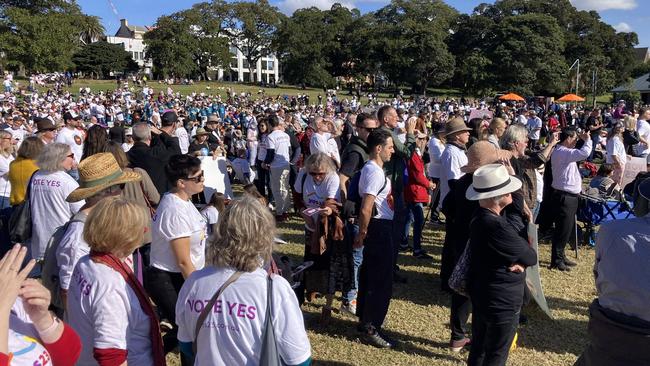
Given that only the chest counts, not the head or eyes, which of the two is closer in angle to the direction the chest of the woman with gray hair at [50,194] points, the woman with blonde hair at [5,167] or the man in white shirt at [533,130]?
the man in white shirt

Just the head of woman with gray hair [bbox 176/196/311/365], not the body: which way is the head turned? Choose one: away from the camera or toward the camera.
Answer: away from the camera

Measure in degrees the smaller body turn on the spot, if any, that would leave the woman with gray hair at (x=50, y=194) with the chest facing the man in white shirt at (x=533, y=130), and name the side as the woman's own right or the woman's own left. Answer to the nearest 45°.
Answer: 0° — they already face them

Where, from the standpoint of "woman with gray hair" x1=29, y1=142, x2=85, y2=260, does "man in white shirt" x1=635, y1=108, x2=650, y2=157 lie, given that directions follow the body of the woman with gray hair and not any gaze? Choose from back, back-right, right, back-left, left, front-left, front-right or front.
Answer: front-right

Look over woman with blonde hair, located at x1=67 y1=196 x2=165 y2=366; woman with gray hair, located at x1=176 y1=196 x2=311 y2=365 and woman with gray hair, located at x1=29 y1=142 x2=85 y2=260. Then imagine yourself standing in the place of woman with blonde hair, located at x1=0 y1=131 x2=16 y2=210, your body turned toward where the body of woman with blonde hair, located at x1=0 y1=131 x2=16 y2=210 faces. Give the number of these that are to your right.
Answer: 3

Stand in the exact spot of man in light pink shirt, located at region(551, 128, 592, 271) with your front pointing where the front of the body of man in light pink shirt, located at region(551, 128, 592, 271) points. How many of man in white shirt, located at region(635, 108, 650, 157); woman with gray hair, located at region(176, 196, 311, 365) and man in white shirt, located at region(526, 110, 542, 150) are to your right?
1

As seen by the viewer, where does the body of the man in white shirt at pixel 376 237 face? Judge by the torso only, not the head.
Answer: to the viewer's right

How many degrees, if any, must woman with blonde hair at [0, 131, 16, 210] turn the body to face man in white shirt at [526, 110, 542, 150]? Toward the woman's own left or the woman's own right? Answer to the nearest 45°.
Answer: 0° — they already face them
